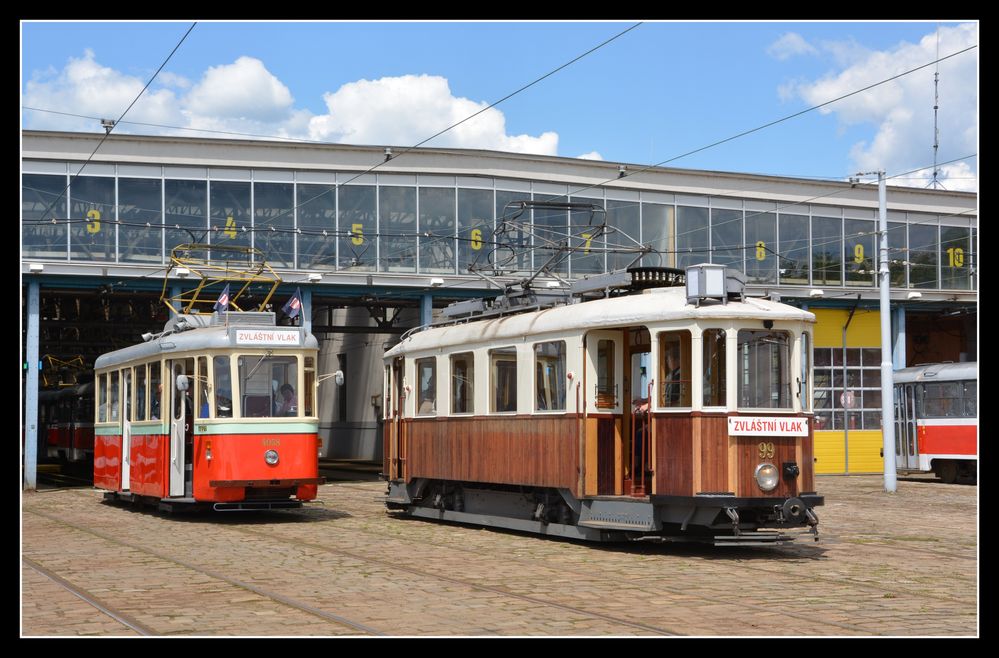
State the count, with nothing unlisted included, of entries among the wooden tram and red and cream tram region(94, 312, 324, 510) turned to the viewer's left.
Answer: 0

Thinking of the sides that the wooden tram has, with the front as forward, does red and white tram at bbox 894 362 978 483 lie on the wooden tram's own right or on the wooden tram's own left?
on the wooden tram's own left

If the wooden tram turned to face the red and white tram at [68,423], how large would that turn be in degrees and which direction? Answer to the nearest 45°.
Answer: approximately 180°

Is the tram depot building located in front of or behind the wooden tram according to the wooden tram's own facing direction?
behind

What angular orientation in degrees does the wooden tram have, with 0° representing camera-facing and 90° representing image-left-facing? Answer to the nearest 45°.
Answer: approximately 315°

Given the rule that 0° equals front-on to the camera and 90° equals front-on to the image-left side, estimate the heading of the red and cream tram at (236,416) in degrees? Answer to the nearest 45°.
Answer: approximately 315°

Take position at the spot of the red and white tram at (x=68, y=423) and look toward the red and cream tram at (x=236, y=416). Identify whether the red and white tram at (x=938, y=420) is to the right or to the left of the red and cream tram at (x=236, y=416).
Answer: left

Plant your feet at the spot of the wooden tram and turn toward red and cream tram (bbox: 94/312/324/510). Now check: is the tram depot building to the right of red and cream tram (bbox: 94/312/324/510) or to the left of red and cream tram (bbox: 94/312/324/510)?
right

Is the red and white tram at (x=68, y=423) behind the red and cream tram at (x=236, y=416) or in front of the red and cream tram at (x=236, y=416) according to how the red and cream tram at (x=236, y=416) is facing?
behind
